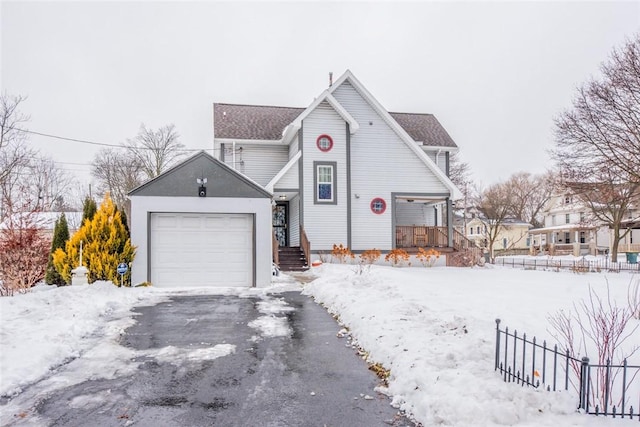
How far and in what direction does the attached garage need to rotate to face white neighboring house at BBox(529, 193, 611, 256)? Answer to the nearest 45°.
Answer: approximately 135° to its left

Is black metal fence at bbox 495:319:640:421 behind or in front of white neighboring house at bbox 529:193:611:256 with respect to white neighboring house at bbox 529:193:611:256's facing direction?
in front

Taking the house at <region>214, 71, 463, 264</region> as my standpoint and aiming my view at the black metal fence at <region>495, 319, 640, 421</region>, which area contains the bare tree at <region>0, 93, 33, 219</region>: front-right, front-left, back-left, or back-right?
back-right

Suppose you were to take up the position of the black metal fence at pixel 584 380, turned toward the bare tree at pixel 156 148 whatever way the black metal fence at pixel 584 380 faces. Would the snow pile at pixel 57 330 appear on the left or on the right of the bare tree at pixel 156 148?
left

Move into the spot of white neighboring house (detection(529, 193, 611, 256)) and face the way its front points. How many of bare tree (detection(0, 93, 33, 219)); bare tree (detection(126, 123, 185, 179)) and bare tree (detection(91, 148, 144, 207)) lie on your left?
0

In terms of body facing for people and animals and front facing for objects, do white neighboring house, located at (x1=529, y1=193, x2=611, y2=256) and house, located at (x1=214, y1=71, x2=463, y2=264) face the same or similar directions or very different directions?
same or similar directions

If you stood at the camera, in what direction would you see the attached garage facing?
facing the viewer

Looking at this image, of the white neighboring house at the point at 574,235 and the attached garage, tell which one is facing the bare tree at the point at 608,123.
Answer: the white neighboring house

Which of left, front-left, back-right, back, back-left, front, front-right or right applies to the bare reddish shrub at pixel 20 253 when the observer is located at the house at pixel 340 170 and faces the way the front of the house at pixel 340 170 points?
front-right

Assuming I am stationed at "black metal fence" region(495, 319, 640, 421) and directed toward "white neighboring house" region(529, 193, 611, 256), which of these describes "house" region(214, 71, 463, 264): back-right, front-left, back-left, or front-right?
front-left

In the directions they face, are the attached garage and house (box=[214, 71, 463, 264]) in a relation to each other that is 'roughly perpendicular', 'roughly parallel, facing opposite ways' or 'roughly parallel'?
roughly parallel

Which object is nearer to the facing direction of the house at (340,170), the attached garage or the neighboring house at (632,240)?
the attached garage

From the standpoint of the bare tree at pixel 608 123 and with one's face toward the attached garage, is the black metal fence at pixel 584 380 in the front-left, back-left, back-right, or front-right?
front-left

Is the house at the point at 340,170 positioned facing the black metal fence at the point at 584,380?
yes

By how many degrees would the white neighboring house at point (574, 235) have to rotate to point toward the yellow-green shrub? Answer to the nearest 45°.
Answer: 0° — it already faces it

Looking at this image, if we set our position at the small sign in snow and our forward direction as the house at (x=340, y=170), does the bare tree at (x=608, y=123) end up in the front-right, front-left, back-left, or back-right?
front-right

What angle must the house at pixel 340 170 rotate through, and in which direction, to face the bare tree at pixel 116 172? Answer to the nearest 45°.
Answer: approximately 135° to its right

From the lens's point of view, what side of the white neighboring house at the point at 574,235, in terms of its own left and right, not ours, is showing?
front

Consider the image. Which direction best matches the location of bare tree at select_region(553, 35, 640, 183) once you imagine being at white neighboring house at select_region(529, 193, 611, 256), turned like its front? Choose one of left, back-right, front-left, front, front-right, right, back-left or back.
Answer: front

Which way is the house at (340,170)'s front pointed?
toward the camera

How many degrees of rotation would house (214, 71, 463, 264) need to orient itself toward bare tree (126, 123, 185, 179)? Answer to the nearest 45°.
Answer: approximately 135° to its right
